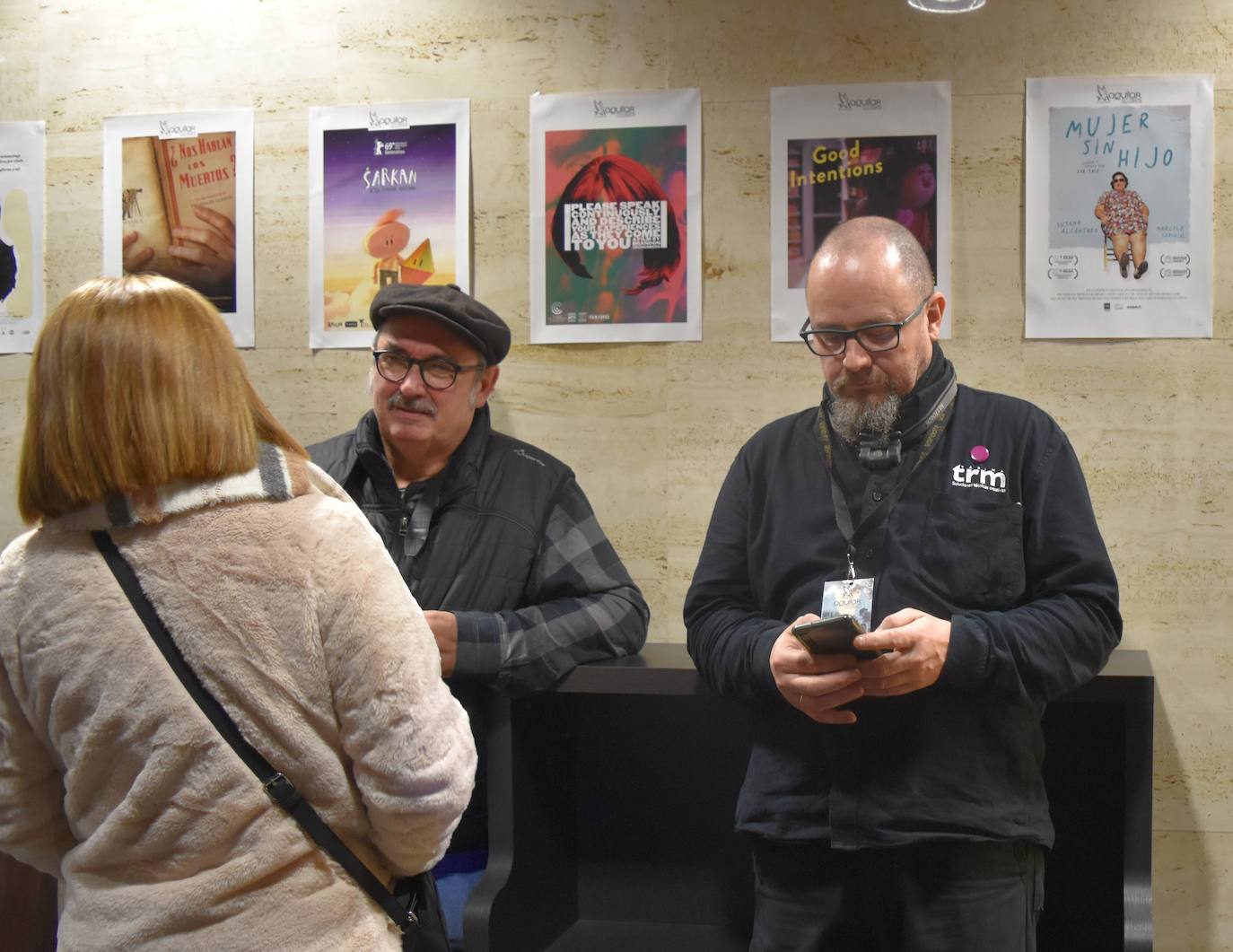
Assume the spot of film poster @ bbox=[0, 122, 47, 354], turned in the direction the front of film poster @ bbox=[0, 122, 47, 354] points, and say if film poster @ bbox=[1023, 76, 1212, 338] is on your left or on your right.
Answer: on your left

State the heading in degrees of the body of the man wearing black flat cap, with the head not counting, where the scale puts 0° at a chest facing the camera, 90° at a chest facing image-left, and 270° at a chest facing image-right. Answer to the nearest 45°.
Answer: approximately 45°

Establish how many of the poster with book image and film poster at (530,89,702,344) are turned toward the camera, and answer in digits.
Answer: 2

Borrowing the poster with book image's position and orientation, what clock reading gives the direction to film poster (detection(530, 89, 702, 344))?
The film poster is roughly at 10 o'clock from the poster with book image.

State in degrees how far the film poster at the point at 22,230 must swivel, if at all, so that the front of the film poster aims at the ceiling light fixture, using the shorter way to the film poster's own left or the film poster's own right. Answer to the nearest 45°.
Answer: approximately 45° to the film poster's own left
